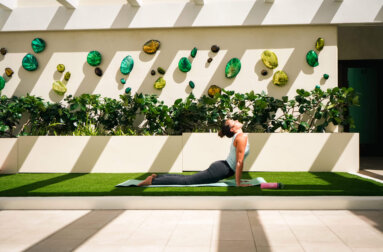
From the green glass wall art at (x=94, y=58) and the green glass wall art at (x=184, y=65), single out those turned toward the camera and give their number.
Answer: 2

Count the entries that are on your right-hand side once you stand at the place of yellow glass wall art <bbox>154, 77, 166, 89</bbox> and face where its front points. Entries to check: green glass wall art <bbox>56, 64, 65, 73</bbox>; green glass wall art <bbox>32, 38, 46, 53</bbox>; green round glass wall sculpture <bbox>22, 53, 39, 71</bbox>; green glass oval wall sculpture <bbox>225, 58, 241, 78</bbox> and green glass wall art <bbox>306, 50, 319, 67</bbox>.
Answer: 3

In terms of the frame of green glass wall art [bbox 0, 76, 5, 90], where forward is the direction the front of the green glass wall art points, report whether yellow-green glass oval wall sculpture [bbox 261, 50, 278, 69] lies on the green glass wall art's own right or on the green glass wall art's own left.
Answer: on the green glass wall art's own left

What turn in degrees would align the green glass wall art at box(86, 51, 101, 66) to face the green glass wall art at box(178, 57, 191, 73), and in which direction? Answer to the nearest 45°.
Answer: approximately 45° to its left

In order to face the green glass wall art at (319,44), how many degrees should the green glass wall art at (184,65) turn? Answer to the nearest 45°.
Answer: approximately 90° to its left

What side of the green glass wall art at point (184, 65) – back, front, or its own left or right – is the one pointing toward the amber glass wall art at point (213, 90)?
left

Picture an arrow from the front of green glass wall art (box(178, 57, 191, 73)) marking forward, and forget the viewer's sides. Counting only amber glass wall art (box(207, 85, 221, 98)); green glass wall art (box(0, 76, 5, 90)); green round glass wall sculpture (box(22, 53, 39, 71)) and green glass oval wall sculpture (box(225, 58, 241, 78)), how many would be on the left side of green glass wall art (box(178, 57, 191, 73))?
2

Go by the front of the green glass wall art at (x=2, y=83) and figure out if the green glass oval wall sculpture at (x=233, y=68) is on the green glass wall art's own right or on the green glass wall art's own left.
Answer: on the green glass wall art's own left
